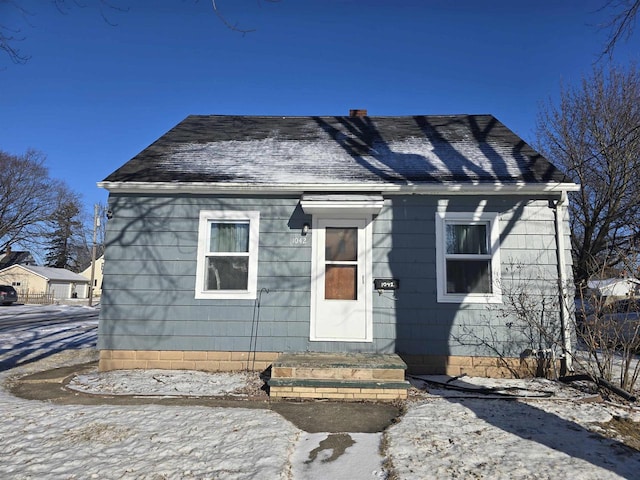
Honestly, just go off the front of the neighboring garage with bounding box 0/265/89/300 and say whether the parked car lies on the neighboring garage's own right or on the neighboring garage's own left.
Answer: on the neighboring garage's own right

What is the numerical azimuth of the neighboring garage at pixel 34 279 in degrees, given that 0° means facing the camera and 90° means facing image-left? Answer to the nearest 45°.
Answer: approximately 315°

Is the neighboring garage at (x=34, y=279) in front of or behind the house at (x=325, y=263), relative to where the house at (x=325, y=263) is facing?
behind

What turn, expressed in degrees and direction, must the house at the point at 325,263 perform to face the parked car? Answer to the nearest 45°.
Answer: approximately 135° to its right
